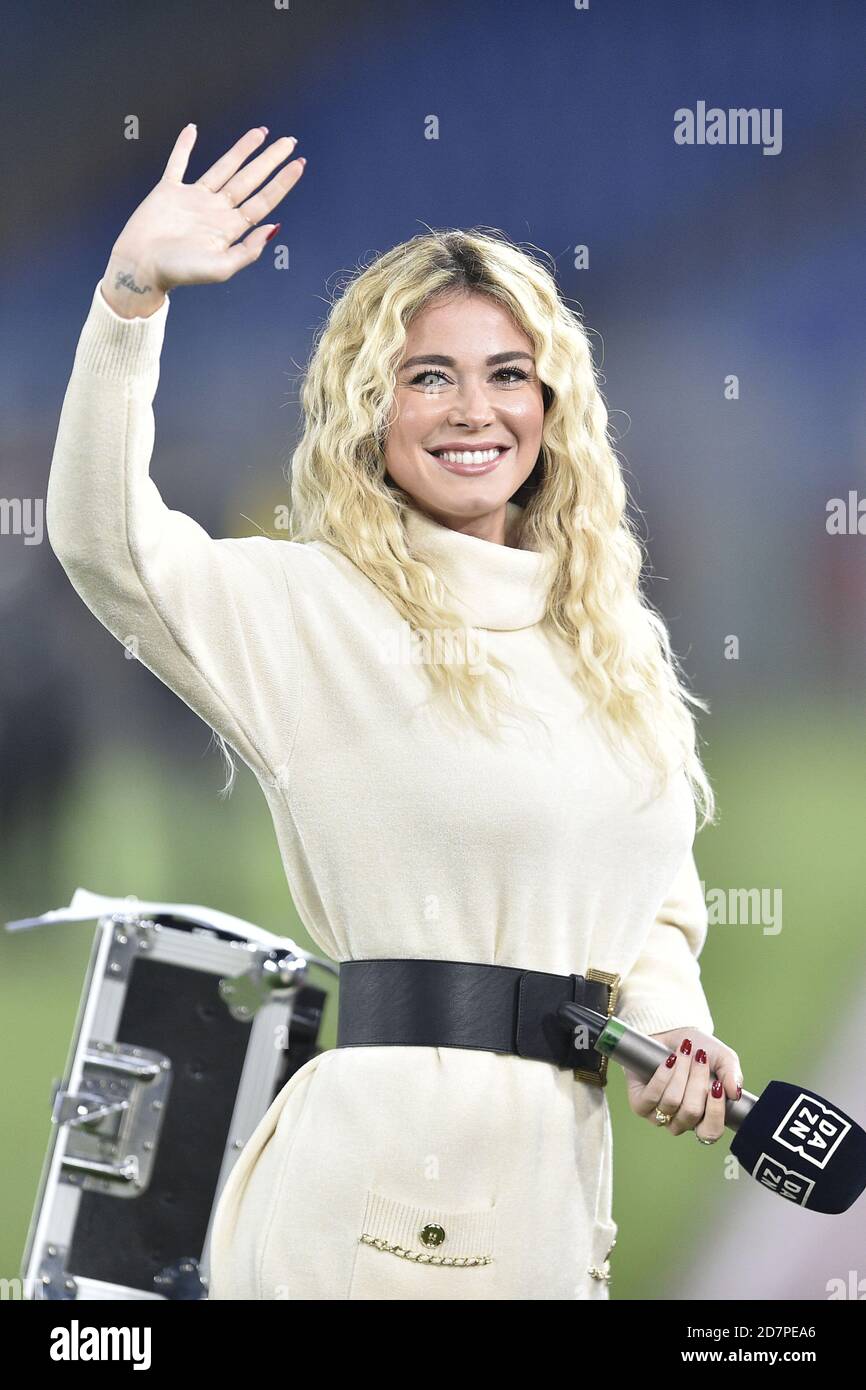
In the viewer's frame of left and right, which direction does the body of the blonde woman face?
facing the viewer and to the right of the viewer
